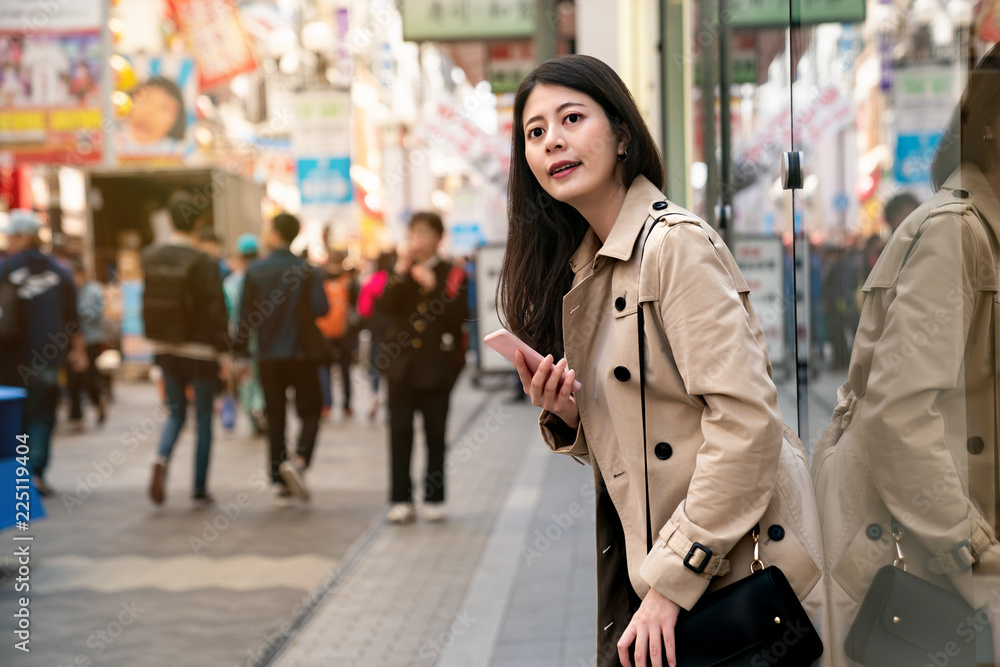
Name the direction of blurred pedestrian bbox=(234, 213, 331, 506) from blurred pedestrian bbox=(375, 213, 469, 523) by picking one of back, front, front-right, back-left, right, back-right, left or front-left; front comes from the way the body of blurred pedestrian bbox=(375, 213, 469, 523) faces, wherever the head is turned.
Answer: back-right

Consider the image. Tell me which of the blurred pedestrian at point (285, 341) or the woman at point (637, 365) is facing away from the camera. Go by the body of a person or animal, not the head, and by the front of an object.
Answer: the blurred pedestrian

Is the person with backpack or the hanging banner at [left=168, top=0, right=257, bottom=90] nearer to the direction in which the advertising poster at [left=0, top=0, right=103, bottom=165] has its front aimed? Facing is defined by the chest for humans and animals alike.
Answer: the person with backpack

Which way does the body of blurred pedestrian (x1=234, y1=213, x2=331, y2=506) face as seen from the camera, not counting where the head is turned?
away from the camera

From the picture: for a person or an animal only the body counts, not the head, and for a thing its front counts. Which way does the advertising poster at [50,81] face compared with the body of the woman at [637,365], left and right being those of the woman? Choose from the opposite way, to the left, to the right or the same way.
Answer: to the left

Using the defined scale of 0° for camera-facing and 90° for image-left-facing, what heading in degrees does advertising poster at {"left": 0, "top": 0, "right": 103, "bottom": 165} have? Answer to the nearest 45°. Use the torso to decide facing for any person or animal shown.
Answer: approximately 0°

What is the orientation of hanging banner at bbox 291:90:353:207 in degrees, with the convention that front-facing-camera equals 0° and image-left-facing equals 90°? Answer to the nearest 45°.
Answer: approximately 0°

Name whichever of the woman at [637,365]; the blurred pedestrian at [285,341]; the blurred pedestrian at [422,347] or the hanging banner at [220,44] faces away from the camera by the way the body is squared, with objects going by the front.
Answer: the blurred pedestrian at [285,341]

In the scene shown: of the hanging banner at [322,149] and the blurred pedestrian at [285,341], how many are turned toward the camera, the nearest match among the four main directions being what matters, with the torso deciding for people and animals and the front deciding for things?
1
